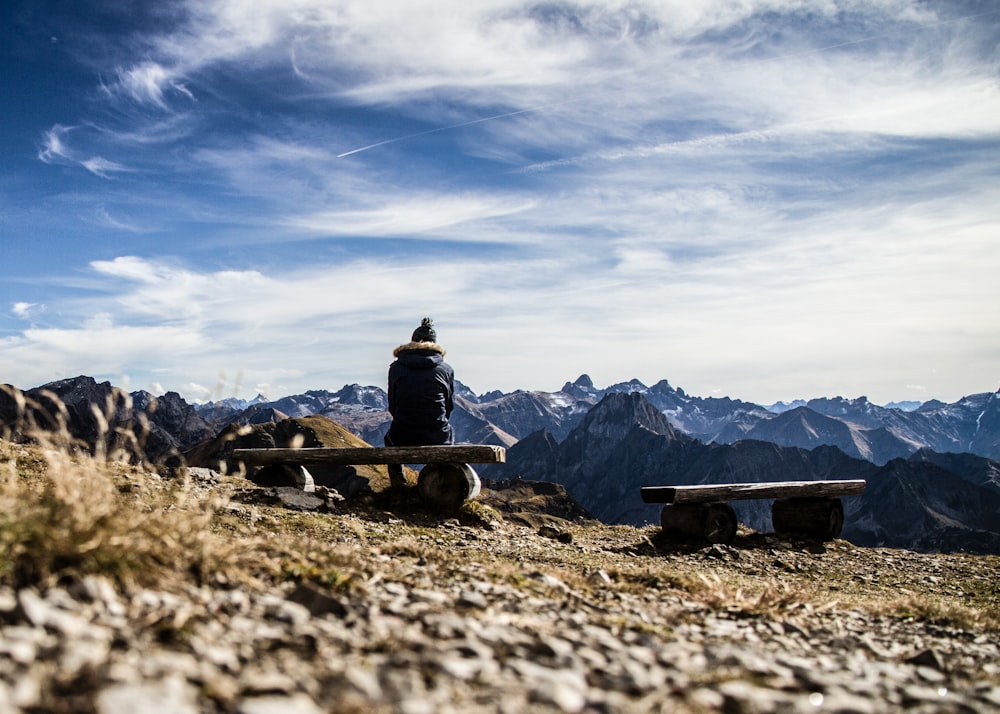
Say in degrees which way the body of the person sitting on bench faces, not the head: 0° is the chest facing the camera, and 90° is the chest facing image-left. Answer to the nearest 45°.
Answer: approximately 180°

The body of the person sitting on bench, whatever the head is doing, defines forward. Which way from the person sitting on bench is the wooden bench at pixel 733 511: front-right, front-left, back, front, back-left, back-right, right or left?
right

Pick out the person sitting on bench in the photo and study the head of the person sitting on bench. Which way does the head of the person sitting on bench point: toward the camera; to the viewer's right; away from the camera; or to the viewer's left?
away from the camera
